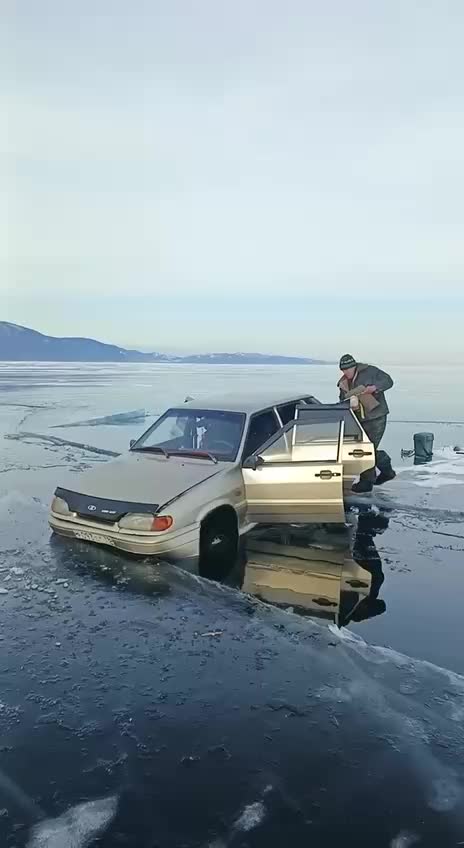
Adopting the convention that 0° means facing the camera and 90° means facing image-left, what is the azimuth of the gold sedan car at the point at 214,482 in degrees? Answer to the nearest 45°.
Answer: approximately 45°

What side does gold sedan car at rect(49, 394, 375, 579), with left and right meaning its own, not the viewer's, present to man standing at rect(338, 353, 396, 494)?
back

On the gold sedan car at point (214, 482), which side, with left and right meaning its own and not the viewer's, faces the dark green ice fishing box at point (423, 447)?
back
